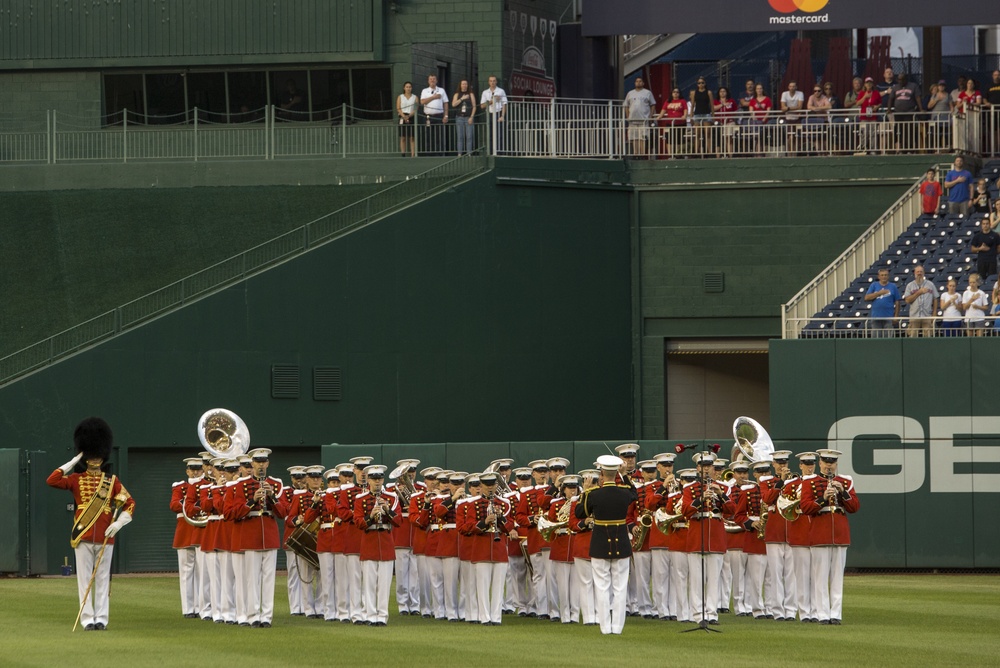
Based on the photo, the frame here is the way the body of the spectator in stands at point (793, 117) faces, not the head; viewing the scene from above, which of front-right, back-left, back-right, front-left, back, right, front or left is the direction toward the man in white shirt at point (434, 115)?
right

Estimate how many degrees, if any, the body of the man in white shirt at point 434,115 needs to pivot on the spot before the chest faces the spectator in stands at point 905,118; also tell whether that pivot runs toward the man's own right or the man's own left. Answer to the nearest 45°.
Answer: approximately 90° to the man's own left

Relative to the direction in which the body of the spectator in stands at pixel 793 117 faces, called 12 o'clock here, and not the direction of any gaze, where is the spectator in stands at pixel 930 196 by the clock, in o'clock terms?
the spectator in stands at pixel 930 196 is roughly at 10 o'clock from the spectator in stands at pixel 793 117.

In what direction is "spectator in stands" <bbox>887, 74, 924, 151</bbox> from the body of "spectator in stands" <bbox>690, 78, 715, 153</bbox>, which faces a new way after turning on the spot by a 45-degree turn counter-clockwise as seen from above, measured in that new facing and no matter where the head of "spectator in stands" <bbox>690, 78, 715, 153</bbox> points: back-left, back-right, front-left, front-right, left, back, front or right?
front-left

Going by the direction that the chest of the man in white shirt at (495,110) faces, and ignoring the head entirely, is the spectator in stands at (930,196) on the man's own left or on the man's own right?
on the man's own left

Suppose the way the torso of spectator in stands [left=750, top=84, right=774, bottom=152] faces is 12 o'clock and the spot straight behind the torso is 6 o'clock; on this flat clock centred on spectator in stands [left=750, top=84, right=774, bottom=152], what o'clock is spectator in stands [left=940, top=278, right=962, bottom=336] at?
spectator in stands [left=940, top=278, right=962, bottom=336] is roughly at 11 o'clock from spectator in stands [left=750, top=84, right=774, bottom=152].
